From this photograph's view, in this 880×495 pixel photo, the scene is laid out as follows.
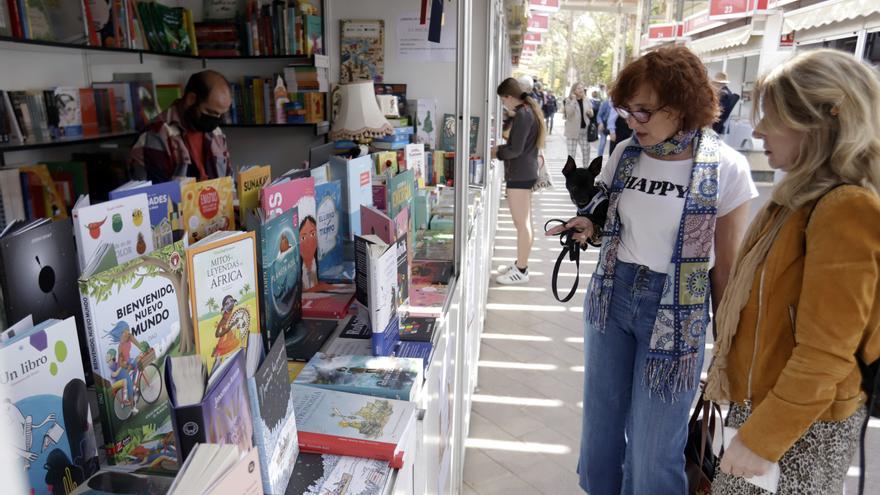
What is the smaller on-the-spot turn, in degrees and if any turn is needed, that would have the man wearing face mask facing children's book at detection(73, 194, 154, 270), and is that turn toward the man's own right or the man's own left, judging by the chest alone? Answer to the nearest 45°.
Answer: approximately 45° to the man's own right

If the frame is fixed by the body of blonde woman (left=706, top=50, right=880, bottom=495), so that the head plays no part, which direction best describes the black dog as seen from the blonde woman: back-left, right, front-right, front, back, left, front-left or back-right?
front-right

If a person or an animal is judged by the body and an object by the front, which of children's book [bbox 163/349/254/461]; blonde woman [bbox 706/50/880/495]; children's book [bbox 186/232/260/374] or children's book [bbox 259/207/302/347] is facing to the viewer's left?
the blonde woman

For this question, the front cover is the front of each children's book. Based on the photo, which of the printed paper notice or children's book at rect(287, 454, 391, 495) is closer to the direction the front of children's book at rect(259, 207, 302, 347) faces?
the children's book

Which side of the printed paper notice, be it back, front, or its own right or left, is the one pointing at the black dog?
front

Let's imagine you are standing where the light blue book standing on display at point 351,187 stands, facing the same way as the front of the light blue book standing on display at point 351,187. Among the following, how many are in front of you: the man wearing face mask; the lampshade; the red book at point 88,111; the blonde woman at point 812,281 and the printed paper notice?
1

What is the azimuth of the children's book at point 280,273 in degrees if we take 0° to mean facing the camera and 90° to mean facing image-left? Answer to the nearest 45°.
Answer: approximately 315°

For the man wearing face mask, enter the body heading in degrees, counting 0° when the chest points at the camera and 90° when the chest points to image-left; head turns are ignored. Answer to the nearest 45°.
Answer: approximately 315°

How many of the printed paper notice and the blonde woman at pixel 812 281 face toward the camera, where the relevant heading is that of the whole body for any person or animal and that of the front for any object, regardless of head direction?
1

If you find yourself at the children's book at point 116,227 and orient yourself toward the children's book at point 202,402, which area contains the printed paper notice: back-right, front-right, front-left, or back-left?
back-left

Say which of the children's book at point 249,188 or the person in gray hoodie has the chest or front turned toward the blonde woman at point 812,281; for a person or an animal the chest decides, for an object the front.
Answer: the children's book

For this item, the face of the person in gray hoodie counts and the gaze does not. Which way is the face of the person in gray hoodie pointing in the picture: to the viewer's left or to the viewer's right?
to the viewer's left

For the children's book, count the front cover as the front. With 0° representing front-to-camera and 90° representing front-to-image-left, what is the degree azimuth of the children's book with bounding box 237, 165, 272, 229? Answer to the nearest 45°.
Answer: approximately 315°

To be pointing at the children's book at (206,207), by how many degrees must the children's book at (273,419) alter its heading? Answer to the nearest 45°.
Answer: approximately 135° to its left

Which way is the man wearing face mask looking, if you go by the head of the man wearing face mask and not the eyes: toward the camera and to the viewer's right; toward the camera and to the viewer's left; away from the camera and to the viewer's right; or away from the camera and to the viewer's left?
toward the camera and to the viewer's right

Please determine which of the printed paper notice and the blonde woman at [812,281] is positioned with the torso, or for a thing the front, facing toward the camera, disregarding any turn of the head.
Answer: the printed paper notice

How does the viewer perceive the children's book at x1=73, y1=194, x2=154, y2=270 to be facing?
facing the viewer and to the right of the viewer
